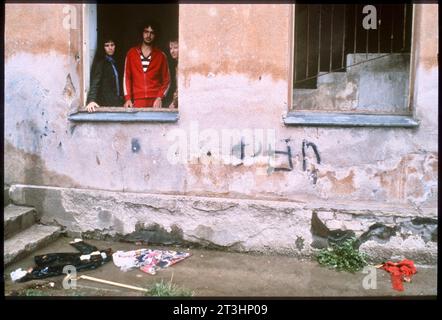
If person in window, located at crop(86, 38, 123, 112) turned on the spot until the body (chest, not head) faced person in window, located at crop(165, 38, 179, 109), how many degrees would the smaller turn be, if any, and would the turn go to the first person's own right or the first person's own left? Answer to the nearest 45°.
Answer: approximately 45° to the first person's own left

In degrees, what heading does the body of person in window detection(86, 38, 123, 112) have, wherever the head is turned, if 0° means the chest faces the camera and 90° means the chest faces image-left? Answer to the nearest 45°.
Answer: approximately 315°

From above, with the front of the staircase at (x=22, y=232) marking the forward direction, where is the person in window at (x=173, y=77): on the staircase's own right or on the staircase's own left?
on the staircase's own left

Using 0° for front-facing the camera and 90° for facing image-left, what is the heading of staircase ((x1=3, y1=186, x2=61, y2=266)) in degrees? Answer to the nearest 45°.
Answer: approximately 315°

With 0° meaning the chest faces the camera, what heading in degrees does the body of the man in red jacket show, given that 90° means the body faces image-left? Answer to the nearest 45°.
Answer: approximately 0°

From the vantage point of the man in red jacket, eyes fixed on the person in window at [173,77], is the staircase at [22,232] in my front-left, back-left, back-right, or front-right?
back-right
